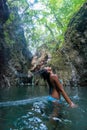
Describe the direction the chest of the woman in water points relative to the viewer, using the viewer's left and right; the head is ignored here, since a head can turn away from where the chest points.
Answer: facing to the right of the viewer
